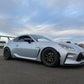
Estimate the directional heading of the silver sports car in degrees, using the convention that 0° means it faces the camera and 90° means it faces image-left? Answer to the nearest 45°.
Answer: approximately 315°
